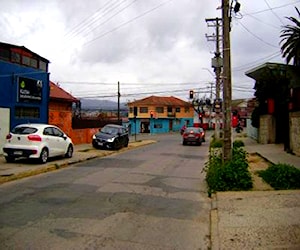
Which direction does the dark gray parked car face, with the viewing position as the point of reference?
facing the viewer and to the left of the viewer

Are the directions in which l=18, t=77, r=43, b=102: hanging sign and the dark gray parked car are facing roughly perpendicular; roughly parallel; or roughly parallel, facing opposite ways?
roughly perpendicular

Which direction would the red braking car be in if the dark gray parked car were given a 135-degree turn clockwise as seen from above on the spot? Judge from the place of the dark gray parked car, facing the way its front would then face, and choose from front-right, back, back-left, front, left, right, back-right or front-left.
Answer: front-right

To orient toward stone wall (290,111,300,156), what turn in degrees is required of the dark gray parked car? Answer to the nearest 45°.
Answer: approximately 90° to its left

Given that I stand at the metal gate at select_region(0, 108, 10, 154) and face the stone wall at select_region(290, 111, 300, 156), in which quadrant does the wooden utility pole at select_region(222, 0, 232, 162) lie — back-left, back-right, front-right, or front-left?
front-right

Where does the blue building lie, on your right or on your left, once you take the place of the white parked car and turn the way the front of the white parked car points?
on your left

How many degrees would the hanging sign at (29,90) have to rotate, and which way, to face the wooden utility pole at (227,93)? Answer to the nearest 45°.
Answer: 0° — it already faces it

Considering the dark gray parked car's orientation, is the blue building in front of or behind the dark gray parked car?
in front

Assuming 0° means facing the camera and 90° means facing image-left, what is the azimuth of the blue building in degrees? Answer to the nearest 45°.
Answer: approximately 315°

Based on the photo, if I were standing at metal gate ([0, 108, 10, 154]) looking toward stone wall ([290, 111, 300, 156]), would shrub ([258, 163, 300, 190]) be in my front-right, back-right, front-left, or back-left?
front-right

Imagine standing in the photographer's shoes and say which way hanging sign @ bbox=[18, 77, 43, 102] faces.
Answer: facing the viewer and to the right of the viewer

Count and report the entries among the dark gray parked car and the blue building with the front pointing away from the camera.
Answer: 0

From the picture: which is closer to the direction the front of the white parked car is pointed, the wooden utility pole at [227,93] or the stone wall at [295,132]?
the stone wall

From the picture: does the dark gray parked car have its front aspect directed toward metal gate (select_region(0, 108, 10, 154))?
yes
